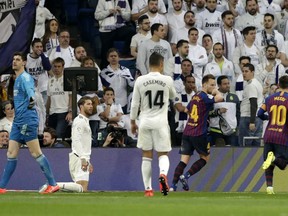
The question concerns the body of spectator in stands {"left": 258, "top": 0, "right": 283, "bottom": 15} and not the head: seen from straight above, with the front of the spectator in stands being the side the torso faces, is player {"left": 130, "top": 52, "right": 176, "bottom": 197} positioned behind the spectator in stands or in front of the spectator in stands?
in front

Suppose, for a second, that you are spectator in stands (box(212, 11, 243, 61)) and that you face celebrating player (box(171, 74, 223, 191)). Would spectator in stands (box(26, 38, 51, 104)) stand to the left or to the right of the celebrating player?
right

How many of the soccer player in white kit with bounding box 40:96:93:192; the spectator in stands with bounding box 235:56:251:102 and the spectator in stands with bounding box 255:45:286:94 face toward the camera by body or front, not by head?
2

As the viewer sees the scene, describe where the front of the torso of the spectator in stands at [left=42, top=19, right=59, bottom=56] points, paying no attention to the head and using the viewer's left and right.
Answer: facing the viewer and to the right of the viewer

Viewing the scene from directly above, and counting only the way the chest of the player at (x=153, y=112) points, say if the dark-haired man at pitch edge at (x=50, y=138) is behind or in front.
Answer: in front

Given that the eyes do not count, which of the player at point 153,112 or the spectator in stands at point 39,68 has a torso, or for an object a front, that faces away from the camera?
the player

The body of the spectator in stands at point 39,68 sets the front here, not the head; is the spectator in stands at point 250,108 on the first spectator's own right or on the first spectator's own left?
on the first spectator's own left
